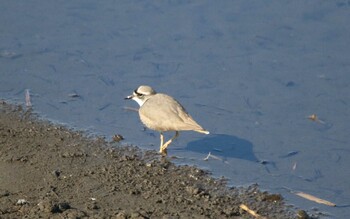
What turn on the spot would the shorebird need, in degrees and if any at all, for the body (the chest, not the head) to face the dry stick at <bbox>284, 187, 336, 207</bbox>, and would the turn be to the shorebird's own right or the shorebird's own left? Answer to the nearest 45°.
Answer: approximately 135° to the shorebird's own left

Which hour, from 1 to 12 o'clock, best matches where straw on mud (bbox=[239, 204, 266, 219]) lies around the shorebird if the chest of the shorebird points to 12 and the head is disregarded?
The straw on mud is roughly at 8 o'clock from the shorebird.

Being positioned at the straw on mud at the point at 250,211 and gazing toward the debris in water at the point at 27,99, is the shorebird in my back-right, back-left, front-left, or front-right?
front-right

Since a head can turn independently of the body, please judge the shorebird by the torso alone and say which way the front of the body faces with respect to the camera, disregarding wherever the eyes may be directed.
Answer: to the viewer's left

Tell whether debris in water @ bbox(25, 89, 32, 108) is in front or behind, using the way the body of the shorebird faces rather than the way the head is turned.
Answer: in front

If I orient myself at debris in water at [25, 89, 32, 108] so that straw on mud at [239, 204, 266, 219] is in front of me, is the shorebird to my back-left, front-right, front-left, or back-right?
front-left

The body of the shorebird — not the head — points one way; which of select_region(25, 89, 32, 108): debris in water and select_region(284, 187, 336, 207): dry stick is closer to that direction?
the debris in water
